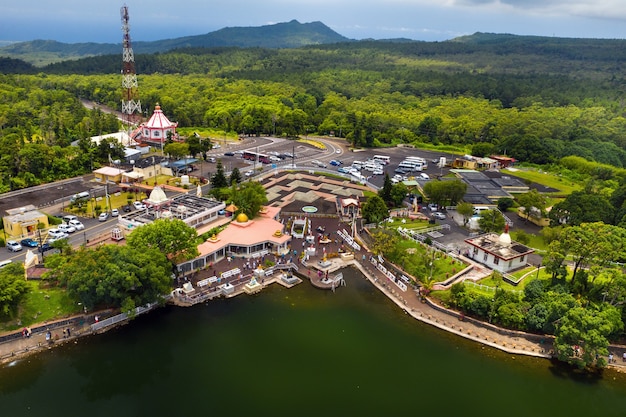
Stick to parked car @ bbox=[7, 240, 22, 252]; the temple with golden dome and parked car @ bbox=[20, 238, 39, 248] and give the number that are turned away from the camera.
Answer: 0

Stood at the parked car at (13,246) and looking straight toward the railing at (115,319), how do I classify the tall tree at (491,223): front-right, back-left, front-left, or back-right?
front-left

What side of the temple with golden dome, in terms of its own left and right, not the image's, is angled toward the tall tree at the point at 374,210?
left

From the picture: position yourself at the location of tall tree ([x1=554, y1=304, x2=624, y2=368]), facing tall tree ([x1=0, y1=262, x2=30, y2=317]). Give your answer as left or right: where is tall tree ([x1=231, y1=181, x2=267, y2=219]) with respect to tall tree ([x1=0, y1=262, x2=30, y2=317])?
right

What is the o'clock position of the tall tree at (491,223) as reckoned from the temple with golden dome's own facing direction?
The tall tree is roughly at 9 o'clock from the temple with golden dome.

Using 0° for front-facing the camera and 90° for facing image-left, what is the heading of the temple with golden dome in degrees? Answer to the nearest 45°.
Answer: approximately 0°

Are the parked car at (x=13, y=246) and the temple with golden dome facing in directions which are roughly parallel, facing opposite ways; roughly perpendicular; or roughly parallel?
roughly perpendicular

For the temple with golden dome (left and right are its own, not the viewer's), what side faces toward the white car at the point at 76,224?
right

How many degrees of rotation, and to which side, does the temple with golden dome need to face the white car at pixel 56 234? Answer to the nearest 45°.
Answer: approximately 90° to its right

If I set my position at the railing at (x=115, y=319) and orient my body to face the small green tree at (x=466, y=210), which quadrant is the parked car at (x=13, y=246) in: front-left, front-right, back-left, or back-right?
back-left

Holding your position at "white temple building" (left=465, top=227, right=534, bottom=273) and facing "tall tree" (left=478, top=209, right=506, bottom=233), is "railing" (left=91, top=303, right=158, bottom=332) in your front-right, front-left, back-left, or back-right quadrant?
back-left

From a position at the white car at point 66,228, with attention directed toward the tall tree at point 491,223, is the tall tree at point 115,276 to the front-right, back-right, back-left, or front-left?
front-right
